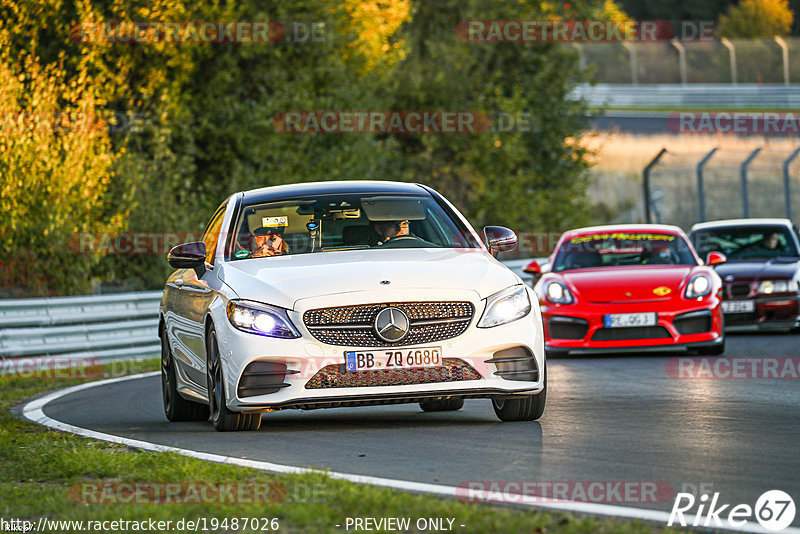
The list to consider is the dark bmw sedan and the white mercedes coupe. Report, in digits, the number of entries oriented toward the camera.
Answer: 2

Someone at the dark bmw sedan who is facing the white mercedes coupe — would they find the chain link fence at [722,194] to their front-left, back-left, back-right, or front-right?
back-right

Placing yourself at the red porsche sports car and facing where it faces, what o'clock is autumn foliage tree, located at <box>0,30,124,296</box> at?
The autumn foliage tree is roughly at 4 o'clock from the red porsche sports car.

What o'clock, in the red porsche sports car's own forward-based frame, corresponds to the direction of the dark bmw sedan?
The dark bmw sedan is roughly at 7 o'clock from the red porsche sports car.

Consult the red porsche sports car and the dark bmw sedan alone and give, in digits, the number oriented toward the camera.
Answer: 2

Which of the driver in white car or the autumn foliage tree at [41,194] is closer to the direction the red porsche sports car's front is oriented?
the driver in white car
